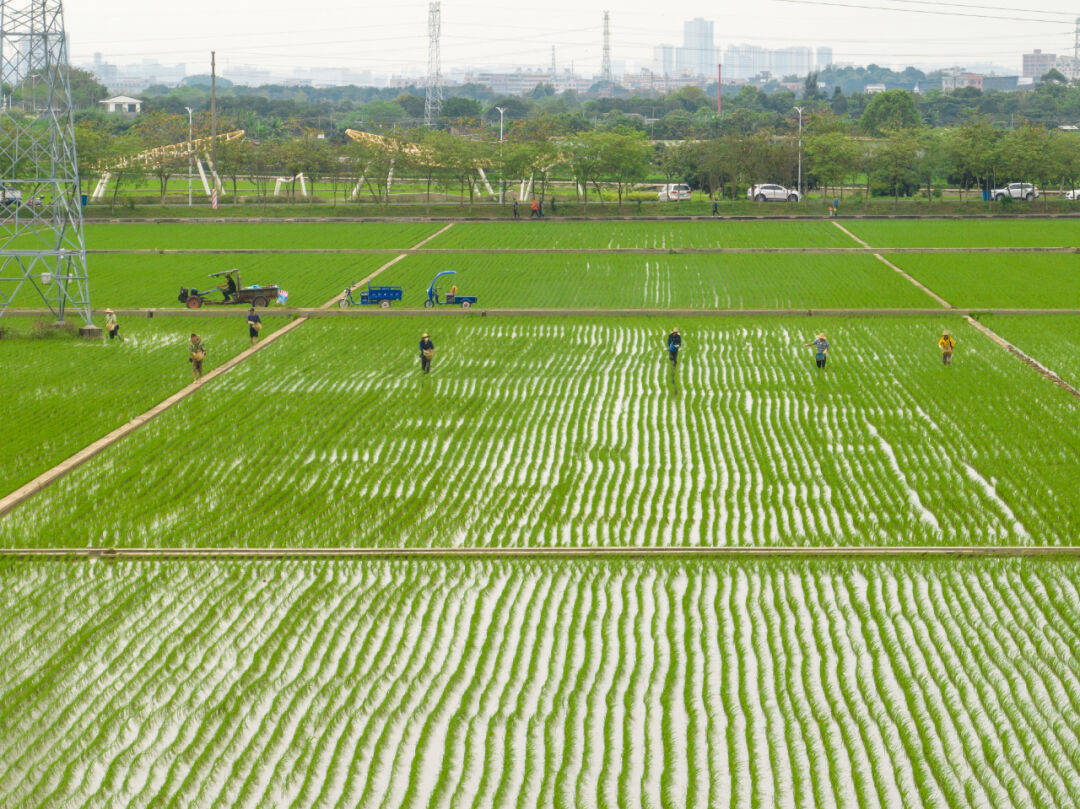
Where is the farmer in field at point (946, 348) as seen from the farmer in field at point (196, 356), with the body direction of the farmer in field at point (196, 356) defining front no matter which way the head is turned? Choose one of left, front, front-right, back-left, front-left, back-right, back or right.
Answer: left

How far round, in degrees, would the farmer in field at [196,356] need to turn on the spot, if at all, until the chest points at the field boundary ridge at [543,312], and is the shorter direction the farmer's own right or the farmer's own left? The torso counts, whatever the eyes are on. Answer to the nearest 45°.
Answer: approximately 135° to the farmer's own left

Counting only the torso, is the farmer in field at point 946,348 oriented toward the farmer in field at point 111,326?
no

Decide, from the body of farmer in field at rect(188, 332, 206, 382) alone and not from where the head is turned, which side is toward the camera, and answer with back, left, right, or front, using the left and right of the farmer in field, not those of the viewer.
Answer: front

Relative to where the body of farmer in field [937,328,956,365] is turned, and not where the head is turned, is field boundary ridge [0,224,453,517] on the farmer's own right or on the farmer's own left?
on the farmer's own right

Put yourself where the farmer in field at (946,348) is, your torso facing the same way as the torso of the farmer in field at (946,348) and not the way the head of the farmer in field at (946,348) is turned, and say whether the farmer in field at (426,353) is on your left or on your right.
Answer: on your right

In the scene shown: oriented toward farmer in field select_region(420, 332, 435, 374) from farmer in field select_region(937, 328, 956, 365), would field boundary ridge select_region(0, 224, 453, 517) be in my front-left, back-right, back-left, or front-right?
front-left

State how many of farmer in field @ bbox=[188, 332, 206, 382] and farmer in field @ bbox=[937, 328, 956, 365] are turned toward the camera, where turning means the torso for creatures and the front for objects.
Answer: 2

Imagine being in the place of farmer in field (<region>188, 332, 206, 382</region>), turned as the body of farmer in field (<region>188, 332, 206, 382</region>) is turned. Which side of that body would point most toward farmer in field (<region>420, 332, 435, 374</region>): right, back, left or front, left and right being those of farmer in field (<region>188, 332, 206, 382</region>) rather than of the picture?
left

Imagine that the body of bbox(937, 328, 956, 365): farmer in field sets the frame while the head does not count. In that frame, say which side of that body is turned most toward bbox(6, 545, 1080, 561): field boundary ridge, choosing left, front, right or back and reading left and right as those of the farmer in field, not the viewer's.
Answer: front

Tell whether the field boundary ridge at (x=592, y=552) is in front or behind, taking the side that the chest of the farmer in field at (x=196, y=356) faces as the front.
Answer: in front

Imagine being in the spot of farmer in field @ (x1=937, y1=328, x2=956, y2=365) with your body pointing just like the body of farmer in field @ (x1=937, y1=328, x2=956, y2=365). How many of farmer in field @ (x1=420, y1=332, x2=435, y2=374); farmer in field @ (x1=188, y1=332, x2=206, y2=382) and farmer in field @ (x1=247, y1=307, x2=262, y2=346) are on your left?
0

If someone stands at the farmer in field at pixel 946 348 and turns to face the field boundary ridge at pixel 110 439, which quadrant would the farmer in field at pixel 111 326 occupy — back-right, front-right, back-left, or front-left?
front-right

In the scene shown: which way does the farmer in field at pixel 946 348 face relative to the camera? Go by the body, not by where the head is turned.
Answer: toward the camera

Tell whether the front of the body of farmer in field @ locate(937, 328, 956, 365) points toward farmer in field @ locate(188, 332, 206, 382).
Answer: no
